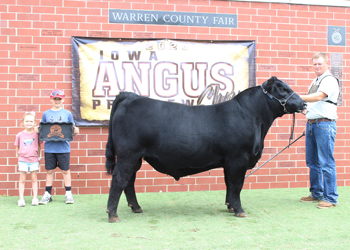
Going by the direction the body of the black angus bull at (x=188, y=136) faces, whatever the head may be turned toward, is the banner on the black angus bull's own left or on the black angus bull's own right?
on the black angus bull's own left

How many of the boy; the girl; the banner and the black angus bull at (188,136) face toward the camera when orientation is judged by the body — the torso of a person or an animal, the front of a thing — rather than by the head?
3

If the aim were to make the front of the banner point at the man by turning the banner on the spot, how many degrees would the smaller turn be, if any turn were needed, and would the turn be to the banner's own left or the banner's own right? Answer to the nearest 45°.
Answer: approximately 45° to the banner's own left

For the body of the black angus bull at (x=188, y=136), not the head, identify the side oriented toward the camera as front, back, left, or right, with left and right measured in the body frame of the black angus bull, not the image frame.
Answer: right

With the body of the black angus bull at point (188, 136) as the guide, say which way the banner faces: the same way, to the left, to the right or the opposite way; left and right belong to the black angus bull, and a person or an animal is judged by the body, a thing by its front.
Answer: to the right

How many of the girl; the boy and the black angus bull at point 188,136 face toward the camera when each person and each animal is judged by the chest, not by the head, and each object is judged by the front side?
2

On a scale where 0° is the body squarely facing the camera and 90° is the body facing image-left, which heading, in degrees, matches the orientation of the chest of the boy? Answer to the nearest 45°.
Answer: approximately 0°

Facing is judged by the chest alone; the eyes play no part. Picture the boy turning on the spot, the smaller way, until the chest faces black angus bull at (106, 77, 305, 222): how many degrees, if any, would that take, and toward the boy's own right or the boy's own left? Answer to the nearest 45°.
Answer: approximately 45° to the boy's own left

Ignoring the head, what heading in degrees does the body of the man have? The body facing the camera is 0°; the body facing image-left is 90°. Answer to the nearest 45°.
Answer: approximately 45°
